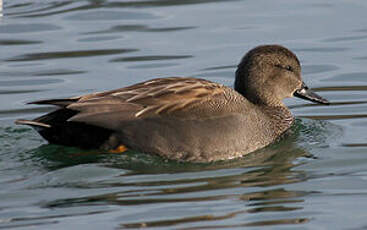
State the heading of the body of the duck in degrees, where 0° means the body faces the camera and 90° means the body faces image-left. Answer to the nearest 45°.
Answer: approximately 270°
